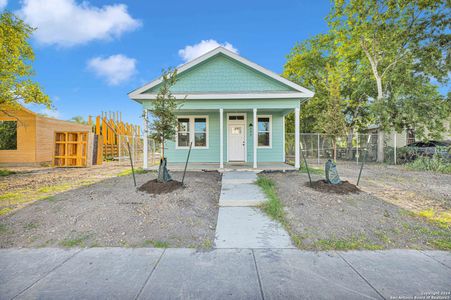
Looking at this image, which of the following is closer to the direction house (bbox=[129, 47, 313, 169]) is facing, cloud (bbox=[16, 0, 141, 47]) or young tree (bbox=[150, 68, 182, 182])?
the young tree

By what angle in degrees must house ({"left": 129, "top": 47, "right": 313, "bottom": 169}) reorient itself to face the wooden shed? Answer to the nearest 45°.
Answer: approximately 90° to its right

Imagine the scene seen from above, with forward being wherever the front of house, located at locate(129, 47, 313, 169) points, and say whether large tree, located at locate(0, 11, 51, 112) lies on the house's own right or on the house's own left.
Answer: on the house's own right

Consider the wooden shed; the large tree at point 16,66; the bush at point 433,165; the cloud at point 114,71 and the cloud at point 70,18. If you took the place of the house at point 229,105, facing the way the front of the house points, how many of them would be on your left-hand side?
1

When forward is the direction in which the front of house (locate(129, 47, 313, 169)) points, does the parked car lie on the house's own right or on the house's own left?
on the house's own left

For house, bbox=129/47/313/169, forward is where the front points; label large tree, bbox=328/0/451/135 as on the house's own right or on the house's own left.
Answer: on the house's own left

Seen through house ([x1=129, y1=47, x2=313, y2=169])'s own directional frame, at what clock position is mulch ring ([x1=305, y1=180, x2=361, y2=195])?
The mulch ring is roughly at 11 o'clock from the house.

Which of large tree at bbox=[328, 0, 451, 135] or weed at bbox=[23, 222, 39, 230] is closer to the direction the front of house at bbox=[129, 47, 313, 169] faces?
the weed

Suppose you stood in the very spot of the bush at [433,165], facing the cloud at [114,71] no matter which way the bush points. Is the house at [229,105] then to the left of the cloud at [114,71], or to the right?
left

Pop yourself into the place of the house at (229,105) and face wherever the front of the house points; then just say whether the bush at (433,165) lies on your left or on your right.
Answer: on your left

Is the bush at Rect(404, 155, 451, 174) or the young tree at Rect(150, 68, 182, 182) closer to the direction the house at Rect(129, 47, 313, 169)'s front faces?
the young tree

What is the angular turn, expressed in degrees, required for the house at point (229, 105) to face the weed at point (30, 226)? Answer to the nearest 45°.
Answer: approximately 45° to its right

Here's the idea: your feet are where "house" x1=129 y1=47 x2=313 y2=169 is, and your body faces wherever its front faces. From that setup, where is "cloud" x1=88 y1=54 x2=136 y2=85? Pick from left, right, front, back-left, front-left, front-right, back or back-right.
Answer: back-right

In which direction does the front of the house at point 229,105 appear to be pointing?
toward the camera
